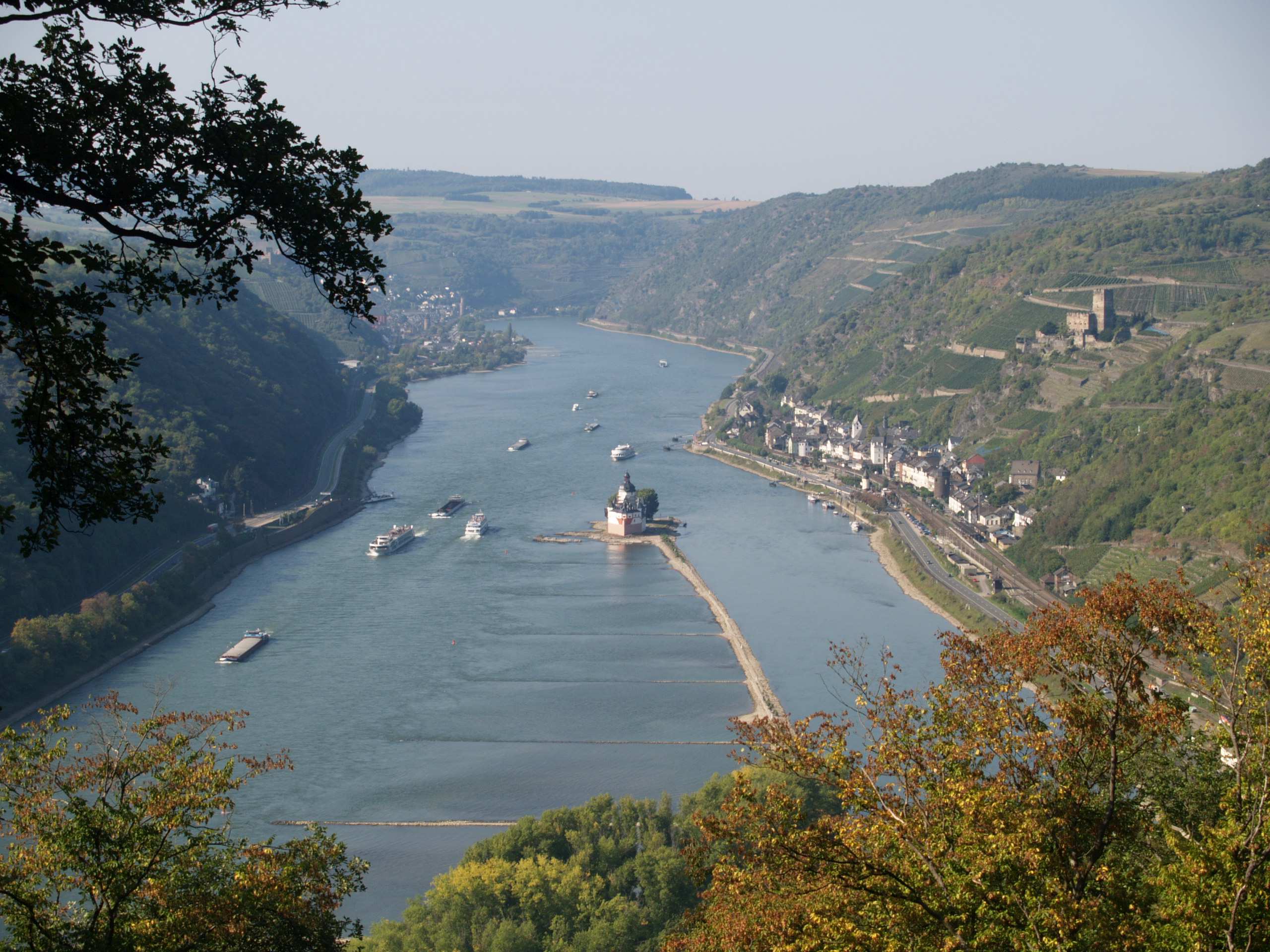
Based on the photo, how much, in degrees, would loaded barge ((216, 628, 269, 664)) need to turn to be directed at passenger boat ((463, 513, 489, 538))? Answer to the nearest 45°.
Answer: approximately 180°

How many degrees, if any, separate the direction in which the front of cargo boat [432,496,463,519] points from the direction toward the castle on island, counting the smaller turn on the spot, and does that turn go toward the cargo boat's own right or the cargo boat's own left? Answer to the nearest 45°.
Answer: approximately 90° to the cargo boat's own left

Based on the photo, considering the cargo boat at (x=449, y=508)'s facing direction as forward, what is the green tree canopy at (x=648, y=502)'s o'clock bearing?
The green tree canopy is roughly at 8 o'clock from the cargo boat.

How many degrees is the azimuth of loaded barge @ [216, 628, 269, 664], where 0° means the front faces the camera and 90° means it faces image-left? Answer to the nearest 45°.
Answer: approximately 45°

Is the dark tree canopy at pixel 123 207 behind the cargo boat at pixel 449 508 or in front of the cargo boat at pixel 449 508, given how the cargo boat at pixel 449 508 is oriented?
in front

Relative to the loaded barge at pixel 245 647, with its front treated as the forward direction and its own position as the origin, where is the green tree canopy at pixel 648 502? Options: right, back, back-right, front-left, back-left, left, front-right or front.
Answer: back

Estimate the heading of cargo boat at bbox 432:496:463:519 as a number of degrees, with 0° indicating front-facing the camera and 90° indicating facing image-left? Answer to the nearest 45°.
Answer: approximately 45°

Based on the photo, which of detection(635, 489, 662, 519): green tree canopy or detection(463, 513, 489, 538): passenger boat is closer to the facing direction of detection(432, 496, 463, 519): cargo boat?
the passenger boat

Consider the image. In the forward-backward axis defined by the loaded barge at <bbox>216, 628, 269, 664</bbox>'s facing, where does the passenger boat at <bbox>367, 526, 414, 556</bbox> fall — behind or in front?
behind

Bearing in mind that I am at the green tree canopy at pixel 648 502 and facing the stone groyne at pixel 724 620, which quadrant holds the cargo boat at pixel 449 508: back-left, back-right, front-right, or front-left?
back-right
